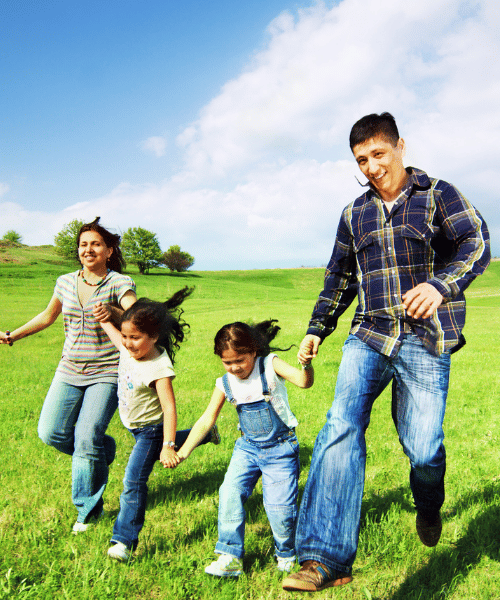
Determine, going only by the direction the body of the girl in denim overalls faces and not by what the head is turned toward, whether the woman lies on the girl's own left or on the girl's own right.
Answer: on the girl's own right

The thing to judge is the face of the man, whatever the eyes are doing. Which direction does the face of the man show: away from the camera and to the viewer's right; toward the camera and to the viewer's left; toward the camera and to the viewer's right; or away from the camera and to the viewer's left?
toward the camera and to the viewer's left

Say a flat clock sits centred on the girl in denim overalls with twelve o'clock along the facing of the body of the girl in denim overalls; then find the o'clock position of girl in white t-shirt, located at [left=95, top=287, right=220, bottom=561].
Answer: The girl in white t-shirt is roughly at 2 o'clock from the girl in denim overalls.

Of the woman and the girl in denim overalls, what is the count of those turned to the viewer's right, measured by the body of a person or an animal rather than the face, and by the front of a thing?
0

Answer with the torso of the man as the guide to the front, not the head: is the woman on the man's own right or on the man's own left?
on the man's own right

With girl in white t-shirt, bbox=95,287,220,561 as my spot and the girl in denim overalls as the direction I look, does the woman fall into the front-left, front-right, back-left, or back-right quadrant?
back-left

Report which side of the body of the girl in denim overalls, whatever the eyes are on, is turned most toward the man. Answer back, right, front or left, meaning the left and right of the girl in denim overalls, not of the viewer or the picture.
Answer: left

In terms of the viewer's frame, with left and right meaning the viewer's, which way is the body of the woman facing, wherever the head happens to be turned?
facing the viewer and to the left of the viewer

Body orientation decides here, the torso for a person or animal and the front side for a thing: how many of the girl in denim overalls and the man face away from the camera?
0

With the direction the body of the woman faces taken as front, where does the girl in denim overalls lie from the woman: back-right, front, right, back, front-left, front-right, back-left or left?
left
